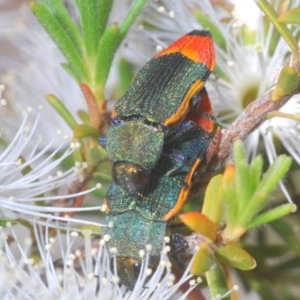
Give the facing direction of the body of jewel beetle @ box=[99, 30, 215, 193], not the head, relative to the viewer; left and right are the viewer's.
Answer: facing the viewer and to the left of the viewer
